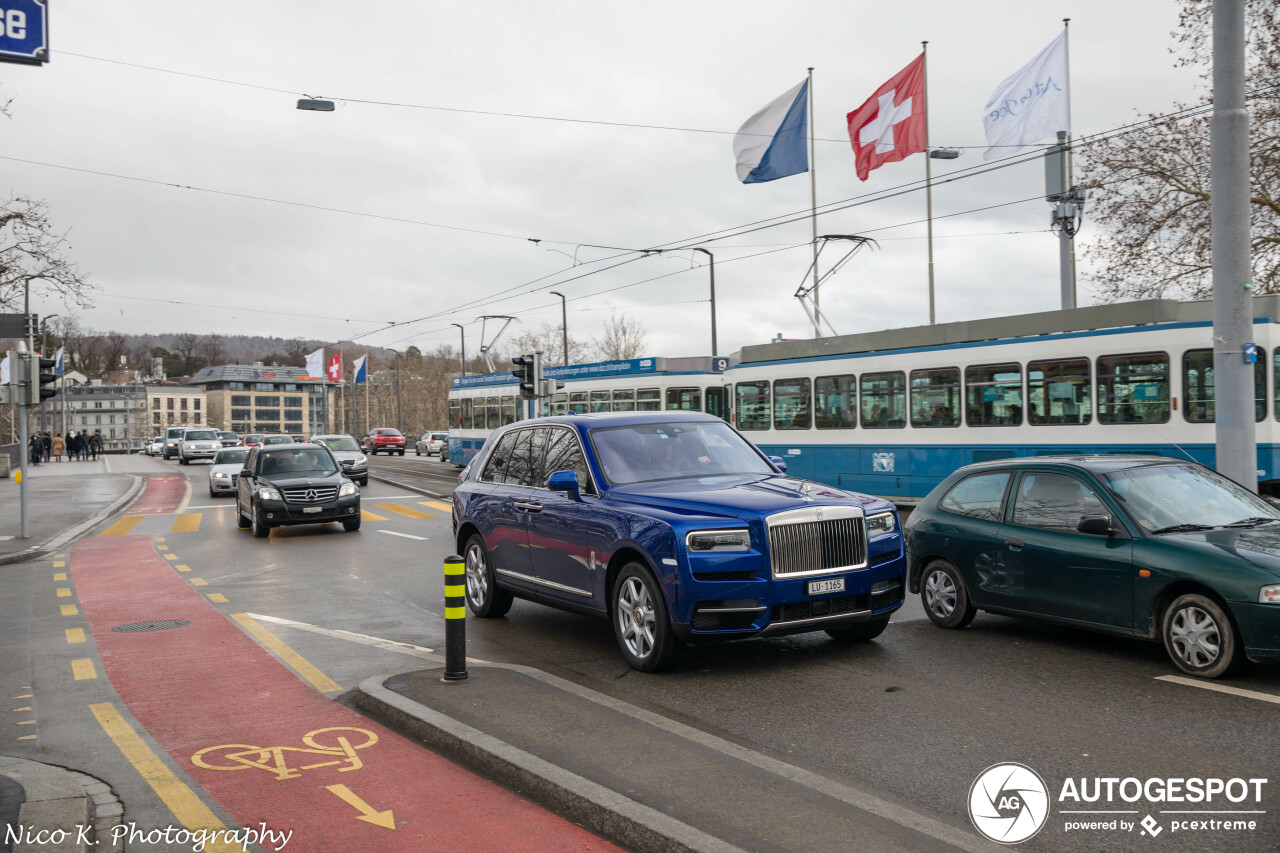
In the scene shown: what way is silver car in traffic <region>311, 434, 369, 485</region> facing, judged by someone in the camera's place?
facing the viewer and to the right of the viewer

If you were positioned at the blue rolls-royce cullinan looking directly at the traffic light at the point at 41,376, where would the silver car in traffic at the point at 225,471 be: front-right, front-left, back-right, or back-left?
front-right

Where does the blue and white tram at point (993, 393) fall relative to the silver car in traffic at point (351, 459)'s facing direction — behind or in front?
in front

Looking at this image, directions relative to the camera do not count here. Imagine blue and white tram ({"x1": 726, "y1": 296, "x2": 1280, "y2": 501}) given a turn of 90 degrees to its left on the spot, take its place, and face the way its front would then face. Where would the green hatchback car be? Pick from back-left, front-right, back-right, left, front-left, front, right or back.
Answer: front-left

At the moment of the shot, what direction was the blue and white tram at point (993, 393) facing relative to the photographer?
facing away from the viewer and to the left of the viewer

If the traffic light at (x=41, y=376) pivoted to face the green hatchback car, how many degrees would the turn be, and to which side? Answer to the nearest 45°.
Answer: approximately 90° to its right

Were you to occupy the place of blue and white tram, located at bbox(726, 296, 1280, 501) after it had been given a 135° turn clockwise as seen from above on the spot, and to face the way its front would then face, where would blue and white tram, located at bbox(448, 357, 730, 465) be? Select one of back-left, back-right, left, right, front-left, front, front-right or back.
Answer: back-left

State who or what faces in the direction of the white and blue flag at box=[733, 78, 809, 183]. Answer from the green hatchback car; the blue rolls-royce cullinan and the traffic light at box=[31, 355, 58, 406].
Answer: the traffic light

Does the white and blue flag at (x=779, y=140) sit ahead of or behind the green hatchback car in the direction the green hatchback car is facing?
behind

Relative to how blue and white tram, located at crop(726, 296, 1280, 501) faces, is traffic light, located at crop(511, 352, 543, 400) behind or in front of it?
in front
